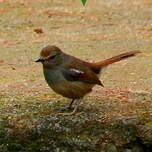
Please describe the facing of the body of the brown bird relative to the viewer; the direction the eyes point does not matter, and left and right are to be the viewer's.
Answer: facing to the left of the viewer
